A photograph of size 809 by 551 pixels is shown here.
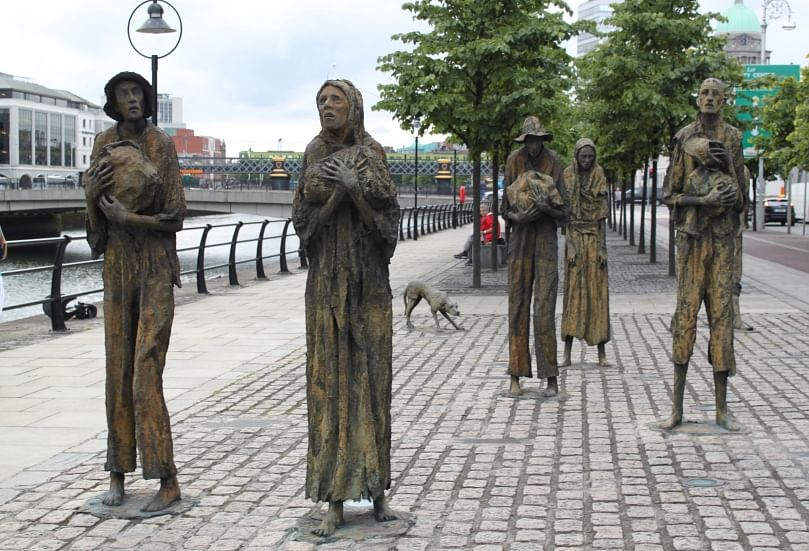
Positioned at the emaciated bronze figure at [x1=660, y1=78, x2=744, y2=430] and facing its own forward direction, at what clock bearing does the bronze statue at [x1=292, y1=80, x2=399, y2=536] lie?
The bronze statue is roughly at 1 o'clock from the emaciated bronze figure.

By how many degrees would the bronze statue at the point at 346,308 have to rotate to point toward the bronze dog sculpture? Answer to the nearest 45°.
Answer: approximately 180°

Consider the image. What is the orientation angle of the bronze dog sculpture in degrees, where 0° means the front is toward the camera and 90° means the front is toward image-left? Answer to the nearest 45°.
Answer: approximately 315°

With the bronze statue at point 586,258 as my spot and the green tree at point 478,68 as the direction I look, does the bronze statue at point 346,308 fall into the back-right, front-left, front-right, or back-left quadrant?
back-left

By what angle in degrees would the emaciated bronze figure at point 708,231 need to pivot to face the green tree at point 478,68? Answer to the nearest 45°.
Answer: approximately 180°

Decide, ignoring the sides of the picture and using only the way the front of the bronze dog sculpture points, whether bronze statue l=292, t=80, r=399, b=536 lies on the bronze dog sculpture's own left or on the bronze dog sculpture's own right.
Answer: on the bronze dog sculpture's own right

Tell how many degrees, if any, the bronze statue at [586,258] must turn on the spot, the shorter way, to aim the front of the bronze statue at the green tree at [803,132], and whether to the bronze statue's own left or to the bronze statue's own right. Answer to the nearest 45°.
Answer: approximately 180°

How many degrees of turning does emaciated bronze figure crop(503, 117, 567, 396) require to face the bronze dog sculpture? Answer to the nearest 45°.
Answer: approximately 180°

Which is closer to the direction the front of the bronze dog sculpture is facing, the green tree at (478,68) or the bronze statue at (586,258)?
the bronze statue

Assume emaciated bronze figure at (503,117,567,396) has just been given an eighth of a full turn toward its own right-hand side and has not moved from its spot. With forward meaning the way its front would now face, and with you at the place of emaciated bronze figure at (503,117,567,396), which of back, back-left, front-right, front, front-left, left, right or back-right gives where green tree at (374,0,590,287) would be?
back-right
